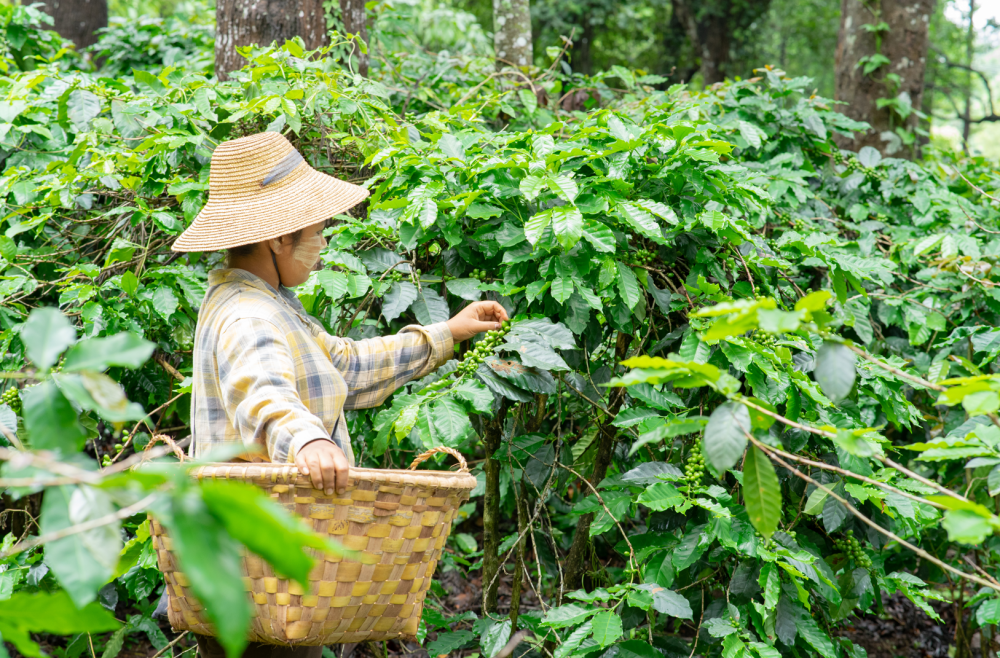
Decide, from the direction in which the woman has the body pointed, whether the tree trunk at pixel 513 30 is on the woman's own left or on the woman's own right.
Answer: on the woman's own left

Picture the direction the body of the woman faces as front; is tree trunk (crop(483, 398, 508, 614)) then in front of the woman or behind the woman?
in front

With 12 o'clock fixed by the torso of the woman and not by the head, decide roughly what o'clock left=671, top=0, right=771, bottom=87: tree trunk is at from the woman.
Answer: The tree trunk is roughly at 10 o'clock from the woman.

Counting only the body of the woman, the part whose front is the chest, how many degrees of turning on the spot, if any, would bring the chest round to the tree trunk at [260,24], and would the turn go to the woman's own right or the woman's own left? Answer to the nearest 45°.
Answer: approximately 90° to the woman's own left

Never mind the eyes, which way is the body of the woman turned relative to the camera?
to the viewer's right

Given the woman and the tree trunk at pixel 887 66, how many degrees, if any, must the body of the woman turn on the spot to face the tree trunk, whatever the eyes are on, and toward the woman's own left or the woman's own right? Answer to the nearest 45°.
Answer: approximately 45° to the woman's own left

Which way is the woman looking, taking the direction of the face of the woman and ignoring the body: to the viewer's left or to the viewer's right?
to the viewer's right
